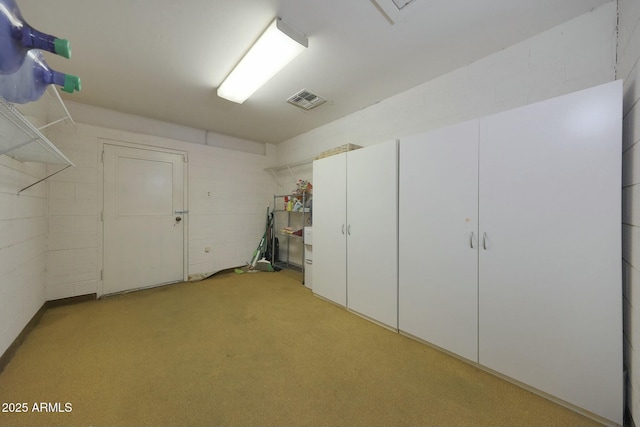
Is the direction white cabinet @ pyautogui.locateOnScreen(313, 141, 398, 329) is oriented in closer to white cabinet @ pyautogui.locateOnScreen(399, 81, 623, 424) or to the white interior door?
the white interior door

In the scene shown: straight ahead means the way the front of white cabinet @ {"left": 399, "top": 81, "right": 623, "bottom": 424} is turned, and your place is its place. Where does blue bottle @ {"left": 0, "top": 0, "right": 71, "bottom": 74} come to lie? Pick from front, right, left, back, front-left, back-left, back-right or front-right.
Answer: front

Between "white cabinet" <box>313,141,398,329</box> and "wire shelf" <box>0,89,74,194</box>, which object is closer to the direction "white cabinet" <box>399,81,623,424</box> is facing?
the wire shelf

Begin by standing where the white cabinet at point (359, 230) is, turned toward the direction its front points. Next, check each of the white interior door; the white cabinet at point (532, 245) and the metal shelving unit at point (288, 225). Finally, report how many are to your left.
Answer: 1

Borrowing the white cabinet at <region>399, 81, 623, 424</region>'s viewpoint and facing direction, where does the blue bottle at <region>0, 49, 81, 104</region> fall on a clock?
The blue bottle is roughly at 12 o'clock from the white cabinet.

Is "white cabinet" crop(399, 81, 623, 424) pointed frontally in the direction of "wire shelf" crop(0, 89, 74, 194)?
yes

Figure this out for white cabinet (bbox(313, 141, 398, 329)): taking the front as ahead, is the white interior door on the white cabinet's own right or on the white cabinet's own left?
on the white cabinet's own right

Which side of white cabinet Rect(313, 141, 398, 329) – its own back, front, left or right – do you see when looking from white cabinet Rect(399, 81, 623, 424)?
left

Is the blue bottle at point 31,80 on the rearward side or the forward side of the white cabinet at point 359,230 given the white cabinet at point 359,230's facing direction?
on the forward side

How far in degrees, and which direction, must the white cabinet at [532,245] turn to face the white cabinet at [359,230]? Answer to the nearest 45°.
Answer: approximately 45° to its right

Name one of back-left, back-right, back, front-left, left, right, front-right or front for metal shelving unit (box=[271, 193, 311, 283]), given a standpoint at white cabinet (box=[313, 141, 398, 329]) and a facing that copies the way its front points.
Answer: right

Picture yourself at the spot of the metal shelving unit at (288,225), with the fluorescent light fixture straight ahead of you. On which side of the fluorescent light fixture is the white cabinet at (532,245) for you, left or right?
left

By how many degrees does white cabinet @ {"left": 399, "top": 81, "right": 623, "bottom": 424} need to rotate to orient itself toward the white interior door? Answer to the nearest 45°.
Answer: approximately 45° to its right

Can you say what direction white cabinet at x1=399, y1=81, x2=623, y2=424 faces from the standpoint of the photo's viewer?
facing the viewer and to the left of the viewer
